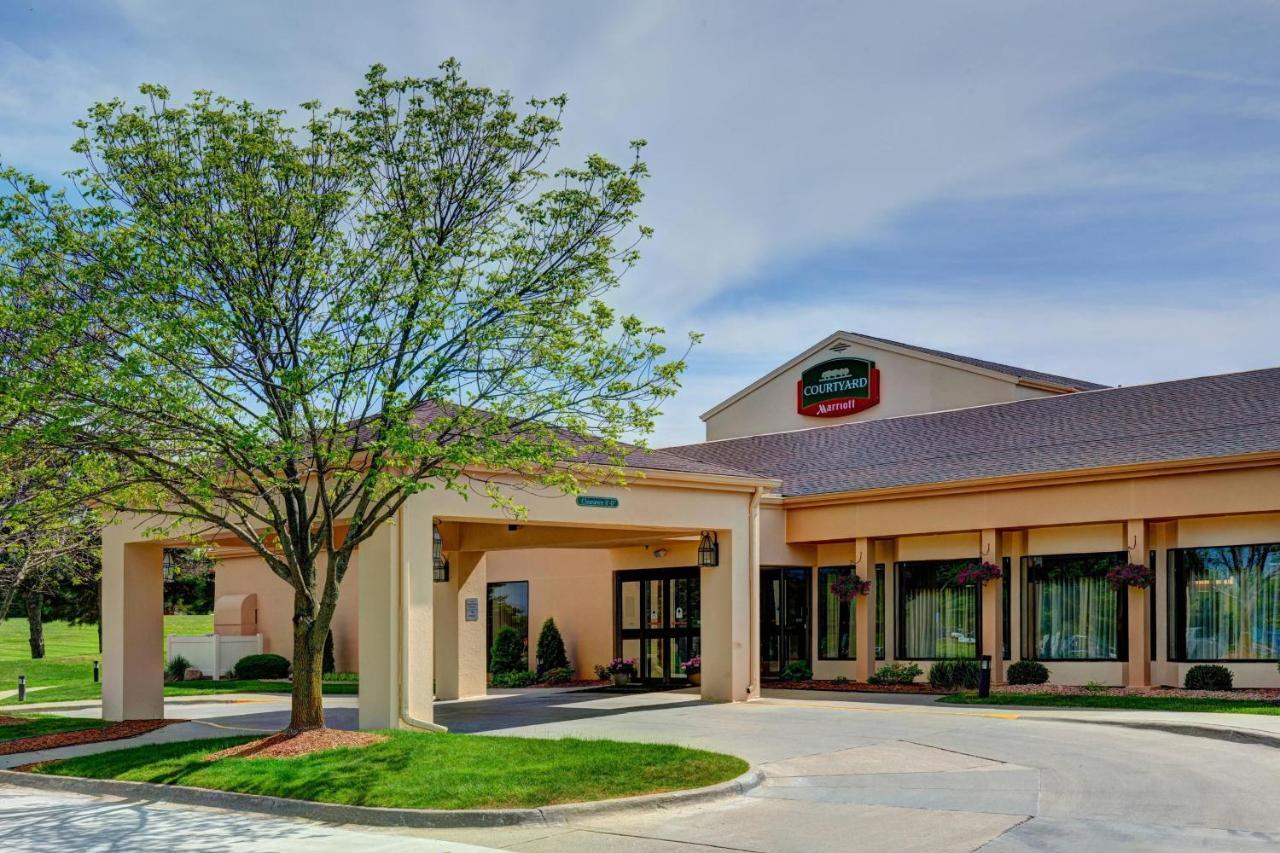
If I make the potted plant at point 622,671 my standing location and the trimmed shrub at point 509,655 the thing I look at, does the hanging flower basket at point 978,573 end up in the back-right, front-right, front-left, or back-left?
back-right

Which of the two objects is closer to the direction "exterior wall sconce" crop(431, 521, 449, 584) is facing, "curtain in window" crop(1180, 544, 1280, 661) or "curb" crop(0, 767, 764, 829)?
the curtain in window

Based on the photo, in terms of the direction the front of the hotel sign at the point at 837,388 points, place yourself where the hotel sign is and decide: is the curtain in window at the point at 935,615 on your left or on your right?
on your left

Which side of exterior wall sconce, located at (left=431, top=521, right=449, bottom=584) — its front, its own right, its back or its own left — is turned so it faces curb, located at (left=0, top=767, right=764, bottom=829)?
right

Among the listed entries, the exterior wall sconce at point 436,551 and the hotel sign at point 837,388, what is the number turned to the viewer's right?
1

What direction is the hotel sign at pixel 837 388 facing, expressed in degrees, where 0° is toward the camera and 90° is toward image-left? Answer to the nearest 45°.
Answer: approximately 45°

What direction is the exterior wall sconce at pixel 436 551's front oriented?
to the viewer's right

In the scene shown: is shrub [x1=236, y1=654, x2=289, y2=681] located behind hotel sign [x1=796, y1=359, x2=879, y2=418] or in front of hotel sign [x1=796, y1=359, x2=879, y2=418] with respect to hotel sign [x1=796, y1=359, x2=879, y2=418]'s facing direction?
in front

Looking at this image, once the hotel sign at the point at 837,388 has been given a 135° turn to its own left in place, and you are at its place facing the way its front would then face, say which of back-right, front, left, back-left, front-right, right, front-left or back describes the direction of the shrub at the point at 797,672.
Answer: right

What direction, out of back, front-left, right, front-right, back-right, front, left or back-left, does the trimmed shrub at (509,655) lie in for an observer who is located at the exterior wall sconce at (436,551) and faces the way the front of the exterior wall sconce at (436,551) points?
left

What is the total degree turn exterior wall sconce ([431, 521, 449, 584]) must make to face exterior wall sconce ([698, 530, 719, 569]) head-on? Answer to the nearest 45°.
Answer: approximately 45° to its left
